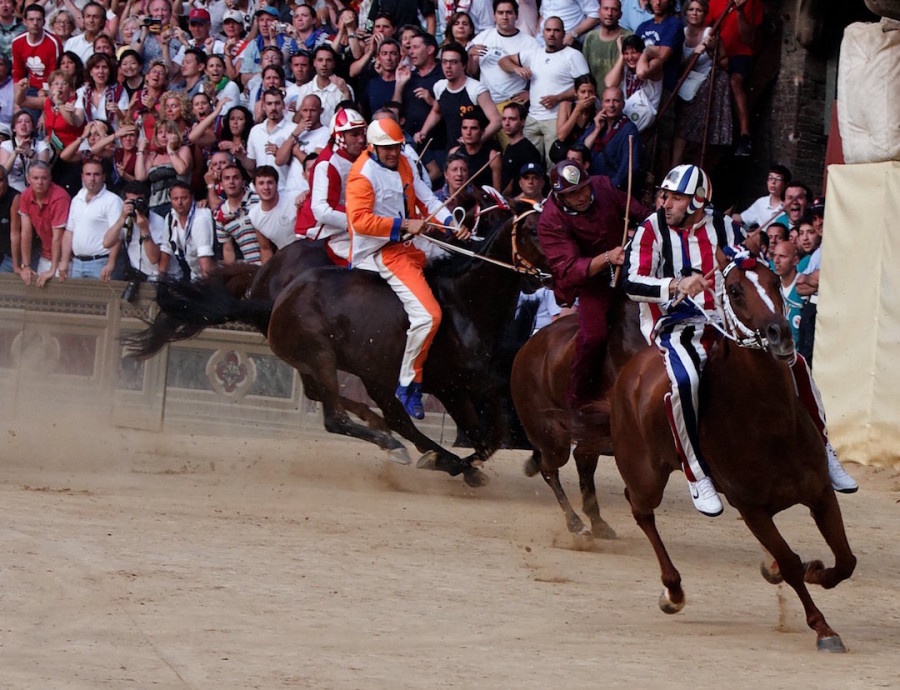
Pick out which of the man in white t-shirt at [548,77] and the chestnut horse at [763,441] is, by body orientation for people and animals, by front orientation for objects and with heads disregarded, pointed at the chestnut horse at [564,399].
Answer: the man in white t-shirt

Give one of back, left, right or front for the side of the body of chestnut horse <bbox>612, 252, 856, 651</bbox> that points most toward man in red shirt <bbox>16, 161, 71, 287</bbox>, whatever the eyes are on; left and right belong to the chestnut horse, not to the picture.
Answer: back

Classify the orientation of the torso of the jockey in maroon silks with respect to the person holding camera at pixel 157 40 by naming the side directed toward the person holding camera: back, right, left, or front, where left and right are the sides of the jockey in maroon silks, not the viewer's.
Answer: back
